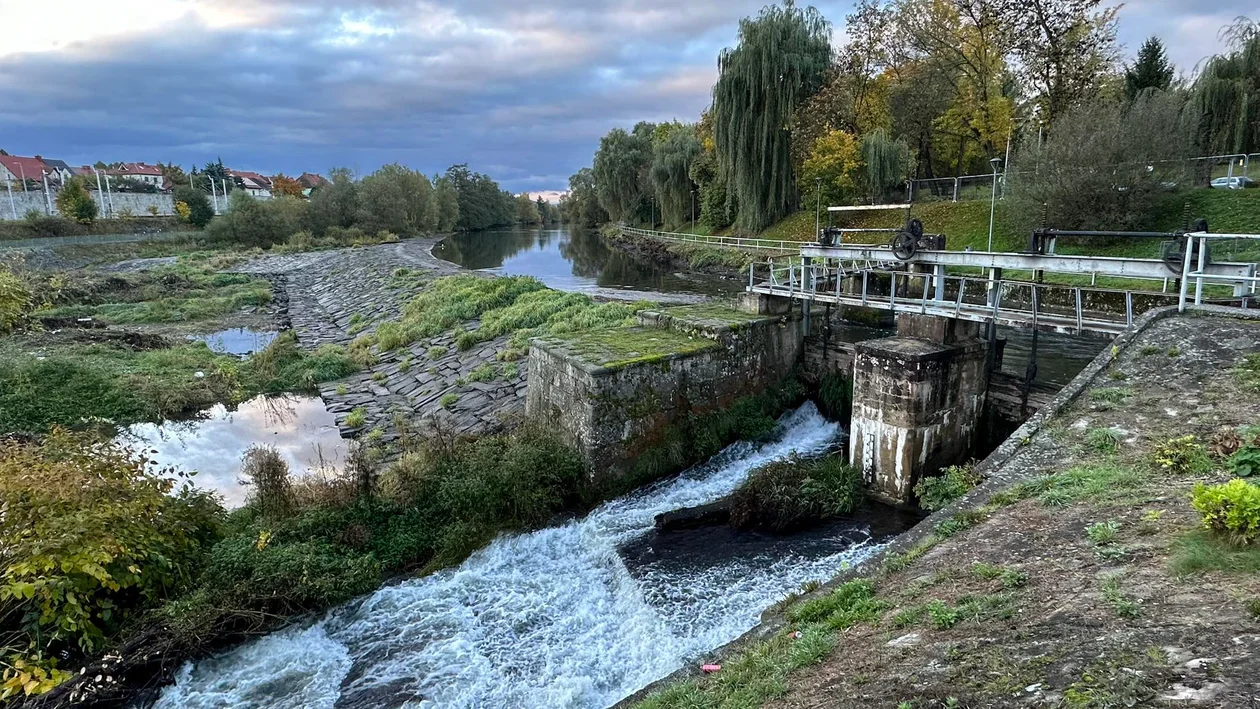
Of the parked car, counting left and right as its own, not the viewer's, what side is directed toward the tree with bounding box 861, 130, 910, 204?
front

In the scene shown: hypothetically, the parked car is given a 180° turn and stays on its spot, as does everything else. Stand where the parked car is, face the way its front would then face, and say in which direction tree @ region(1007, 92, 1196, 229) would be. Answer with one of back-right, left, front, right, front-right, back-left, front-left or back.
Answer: back-right

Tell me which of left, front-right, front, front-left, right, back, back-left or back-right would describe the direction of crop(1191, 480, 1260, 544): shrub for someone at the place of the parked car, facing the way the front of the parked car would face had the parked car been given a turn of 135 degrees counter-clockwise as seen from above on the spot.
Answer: front-right

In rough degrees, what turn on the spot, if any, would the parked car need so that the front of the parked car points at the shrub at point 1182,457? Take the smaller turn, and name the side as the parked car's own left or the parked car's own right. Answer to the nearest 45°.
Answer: approximately 90° to the parked car's own left

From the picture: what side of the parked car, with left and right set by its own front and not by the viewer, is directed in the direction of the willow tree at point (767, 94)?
front

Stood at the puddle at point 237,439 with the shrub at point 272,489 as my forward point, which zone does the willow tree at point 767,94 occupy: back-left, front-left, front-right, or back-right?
back-left

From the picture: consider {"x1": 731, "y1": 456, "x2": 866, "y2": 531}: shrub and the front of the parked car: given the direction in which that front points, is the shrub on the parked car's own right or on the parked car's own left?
on the parked car's own left

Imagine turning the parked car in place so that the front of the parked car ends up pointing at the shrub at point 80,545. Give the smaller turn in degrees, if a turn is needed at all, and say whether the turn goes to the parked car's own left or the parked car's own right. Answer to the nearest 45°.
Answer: approximately 90° to the parked car's own left

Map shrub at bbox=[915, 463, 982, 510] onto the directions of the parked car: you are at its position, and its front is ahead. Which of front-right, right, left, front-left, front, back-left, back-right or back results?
left

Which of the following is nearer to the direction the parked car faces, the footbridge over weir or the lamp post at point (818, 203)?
the lamp post
